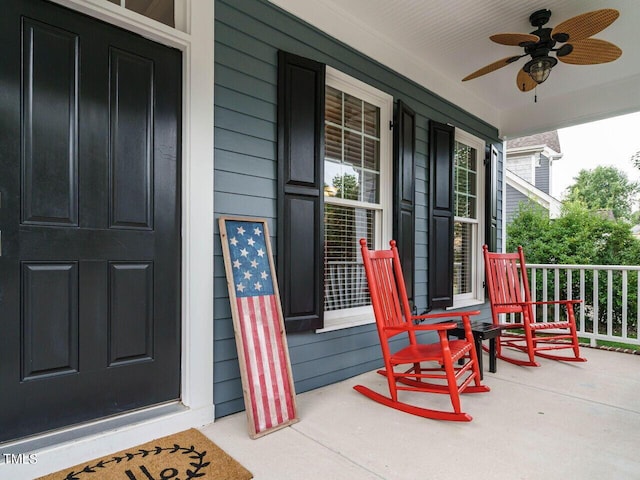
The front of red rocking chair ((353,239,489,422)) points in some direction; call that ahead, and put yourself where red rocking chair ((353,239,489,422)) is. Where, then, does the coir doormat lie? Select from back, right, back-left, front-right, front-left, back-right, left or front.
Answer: right

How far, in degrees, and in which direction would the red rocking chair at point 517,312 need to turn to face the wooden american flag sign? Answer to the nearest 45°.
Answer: approximately 90° to its right

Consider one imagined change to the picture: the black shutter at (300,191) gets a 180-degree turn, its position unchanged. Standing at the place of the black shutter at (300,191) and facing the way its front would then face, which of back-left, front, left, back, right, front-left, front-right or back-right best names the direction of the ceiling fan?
back-right

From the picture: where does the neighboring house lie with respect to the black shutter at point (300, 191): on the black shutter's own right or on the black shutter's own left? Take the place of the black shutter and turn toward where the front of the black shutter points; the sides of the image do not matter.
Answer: on the black shutter's own left

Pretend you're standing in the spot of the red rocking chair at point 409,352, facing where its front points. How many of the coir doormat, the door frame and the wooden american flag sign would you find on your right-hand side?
3

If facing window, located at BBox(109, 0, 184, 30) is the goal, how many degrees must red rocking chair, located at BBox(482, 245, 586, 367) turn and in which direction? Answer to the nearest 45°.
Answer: approximately 90° to its right

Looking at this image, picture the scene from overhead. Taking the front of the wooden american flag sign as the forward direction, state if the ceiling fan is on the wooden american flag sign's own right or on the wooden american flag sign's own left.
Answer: on the wooden american flag sign's own left

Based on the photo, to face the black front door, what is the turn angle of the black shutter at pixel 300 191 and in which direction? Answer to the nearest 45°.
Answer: approximately 90° to its right

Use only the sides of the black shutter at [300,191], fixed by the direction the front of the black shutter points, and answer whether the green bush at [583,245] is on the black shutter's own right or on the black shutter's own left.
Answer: on the black shutter's own left

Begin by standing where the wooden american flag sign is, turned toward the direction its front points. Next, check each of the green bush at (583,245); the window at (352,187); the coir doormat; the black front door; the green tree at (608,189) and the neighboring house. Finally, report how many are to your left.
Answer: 4

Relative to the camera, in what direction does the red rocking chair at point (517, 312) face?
facing the viewer and to the right of the viewer

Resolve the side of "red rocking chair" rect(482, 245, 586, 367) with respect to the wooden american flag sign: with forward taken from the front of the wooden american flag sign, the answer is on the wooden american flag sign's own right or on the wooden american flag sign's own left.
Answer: on the wooden american flag sign's own left

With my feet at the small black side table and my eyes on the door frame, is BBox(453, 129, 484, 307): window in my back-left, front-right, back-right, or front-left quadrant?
back-right

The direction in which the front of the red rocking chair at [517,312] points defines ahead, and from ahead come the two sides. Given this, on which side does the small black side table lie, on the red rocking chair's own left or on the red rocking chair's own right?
on the red rocking chair's own right

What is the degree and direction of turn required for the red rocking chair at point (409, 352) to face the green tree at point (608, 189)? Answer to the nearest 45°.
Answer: approximately 90° to its left

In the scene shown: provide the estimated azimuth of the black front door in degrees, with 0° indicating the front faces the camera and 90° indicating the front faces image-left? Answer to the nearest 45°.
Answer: approximately 315°

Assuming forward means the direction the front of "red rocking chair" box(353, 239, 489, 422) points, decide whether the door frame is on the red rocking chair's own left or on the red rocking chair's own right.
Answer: on the red rocking chair's own right
